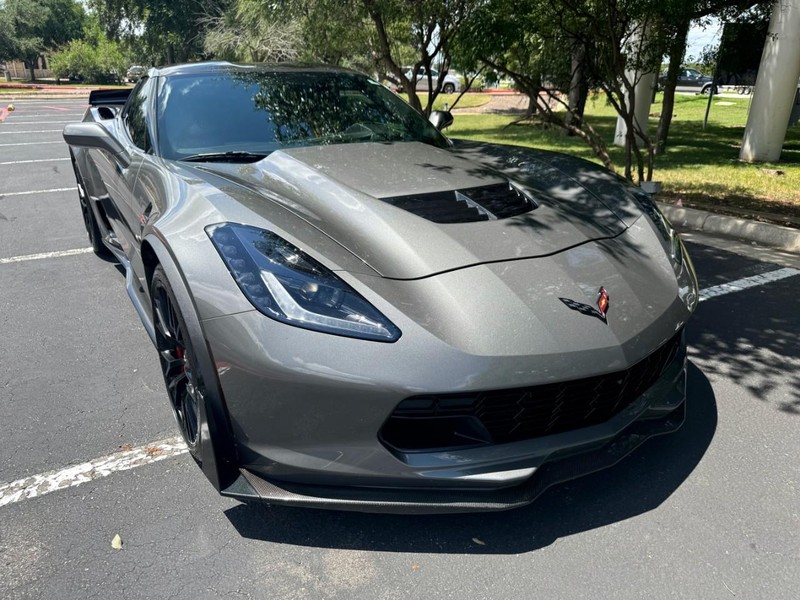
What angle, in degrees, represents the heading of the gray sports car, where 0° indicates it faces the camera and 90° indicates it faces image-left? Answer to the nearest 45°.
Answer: approximately 315°

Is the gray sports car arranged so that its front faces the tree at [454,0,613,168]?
no

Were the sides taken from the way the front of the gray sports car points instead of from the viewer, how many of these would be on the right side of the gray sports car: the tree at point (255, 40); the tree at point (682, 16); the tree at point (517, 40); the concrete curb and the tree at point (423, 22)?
0

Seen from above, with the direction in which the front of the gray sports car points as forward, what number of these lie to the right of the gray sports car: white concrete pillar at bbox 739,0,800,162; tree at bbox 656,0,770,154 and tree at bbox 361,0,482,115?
0

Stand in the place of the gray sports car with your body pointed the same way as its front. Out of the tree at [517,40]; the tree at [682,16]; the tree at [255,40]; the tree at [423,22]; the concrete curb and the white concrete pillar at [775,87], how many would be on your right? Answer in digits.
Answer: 0

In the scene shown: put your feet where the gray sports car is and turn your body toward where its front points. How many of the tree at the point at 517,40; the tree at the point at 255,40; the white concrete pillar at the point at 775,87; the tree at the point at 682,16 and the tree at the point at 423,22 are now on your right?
0

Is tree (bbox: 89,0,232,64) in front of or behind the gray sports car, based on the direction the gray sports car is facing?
behind

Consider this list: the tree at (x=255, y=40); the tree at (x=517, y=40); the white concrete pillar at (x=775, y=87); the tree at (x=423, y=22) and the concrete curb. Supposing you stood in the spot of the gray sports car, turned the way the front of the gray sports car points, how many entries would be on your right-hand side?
0

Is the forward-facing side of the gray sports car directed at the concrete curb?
no

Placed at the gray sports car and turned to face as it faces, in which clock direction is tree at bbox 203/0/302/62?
The tree is roughly at 7 o'clock from the gray sports car.

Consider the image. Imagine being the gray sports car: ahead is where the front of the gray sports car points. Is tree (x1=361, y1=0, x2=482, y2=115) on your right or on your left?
on your left

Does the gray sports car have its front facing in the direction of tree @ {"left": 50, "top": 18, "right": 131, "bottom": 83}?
no
